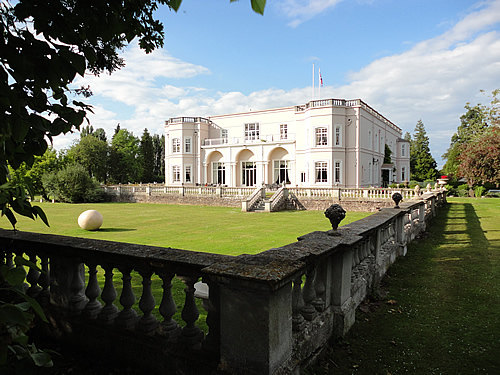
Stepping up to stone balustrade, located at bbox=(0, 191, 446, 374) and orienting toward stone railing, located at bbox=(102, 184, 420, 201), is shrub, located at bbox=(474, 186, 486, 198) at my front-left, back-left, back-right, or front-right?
front-right

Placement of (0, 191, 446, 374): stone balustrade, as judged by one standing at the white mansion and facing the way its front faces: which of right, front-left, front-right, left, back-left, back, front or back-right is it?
front-left

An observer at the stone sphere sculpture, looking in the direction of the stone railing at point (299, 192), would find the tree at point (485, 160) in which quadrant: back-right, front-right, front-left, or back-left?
front-right

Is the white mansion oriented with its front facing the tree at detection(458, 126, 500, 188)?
no

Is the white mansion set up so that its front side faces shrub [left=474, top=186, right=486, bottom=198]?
no

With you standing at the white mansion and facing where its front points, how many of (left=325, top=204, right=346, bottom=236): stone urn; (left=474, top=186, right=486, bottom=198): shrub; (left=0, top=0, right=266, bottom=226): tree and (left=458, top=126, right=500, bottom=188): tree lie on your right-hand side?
0

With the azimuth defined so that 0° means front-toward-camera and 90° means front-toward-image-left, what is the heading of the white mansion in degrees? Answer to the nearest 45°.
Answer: approximately 45°

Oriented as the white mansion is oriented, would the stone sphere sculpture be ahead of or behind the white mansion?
ahead

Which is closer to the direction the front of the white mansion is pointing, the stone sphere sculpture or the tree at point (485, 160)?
the stone sphere sculpture

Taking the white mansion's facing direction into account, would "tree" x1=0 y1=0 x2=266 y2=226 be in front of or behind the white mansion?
in front

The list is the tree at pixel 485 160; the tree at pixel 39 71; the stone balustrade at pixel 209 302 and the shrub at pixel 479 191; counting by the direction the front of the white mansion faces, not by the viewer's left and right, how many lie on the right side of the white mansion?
0

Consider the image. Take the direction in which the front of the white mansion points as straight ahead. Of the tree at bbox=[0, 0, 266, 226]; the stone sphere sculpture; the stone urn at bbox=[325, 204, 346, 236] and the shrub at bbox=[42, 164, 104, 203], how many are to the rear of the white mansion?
0
